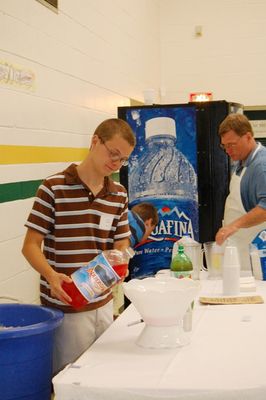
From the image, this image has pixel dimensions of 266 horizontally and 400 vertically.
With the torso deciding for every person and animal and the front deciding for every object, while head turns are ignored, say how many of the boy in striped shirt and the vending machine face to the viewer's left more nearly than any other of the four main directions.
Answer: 0

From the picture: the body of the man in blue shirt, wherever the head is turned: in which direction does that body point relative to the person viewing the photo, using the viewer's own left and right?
facing the viewer and to the left of the viewer

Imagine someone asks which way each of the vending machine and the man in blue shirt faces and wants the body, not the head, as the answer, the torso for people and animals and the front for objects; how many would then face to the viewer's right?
0

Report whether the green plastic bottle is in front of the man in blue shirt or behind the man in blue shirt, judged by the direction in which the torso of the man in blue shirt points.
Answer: in front

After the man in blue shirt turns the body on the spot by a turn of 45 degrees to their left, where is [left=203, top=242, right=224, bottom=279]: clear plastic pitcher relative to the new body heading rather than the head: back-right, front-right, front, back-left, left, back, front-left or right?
front

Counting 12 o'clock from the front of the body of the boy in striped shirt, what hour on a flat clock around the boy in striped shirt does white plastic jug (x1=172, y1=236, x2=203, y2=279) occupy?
The white plastic jug is roughly at 9 o'clock from the boy in striped shirt.

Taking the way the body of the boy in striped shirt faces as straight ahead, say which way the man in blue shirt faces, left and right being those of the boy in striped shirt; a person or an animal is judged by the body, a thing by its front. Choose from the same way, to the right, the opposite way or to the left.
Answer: to the right

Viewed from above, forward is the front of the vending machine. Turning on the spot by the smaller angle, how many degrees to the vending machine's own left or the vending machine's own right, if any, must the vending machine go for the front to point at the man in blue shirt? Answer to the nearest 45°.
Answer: approximately 45° to the vending machine's own left

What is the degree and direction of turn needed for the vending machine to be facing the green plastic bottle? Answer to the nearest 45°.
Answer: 0° — it already faces it

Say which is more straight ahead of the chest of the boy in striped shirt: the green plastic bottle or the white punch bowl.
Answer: the white punch bowl

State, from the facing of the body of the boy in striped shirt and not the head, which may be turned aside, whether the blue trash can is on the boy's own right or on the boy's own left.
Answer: on the boy's own right

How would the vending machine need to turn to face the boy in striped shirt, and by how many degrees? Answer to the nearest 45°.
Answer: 0° — it already faces them

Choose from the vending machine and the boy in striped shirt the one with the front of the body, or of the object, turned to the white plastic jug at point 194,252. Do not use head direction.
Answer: the vending machine

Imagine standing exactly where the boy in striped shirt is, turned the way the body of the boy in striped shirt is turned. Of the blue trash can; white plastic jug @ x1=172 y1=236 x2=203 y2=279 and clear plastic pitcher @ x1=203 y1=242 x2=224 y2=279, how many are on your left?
2

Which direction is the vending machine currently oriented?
toward the camera

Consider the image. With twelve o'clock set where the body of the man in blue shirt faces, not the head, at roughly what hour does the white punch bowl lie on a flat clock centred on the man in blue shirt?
The white punch bowl is roughly at 11 o'clock from the man in blue shirt.

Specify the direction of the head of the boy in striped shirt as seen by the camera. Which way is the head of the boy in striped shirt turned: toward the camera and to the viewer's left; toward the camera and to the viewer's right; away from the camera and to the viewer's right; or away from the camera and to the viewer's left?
toward the camera and to the viewer's right
